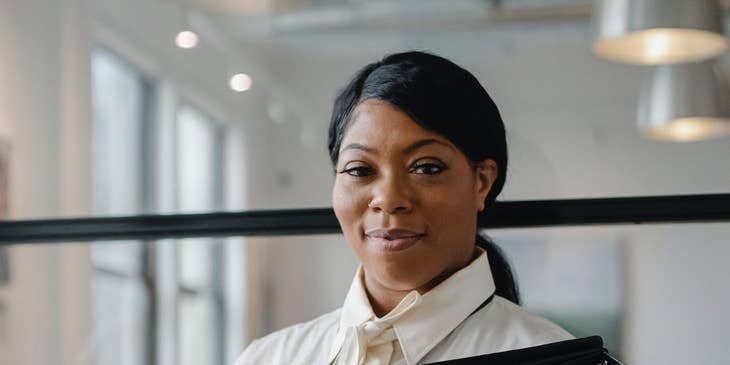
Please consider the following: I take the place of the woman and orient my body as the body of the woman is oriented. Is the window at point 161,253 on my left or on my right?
on my right

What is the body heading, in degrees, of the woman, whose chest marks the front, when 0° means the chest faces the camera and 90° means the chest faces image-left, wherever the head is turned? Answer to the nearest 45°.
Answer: approximately 45°

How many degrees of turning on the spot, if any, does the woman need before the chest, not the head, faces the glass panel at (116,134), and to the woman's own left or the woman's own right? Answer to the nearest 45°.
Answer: approximately 90° to the woman's own right

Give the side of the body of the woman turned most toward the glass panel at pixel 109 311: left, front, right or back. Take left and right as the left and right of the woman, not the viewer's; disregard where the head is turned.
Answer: right

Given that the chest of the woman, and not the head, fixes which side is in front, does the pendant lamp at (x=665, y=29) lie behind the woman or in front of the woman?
behind

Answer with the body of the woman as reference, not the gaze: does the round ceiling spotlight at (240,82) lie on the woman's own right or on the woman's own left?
on the woman's own right
